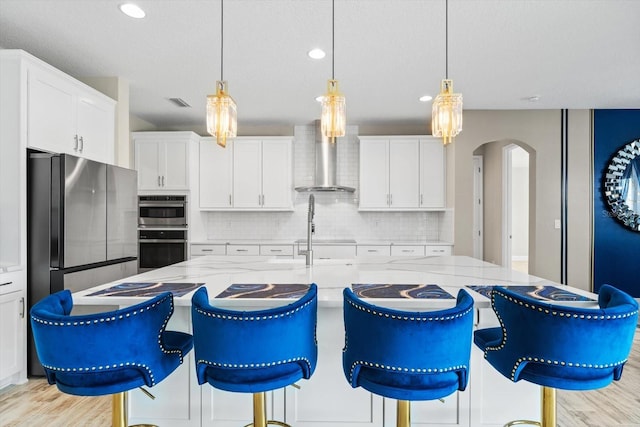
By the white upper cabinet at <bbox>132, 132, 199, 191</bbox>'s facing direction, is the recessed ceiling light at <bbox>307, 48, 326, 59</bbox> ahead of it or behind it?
ahead

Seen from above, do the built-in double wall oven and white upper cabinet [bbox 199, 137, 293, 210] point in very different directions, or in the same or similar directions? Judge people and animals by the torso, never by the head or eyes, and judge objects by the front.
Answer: same or similar directions

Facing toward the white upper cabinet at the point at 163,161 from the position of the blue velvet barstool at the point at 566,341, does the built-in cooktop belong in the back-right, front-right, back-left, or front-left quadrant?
front-right

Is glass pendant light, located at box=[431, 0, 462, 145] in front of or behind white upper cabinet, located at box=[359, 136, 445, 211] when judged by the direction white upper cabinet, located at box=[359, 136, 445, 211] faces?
in front

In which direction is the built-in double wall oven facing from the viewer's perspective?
toward the camera

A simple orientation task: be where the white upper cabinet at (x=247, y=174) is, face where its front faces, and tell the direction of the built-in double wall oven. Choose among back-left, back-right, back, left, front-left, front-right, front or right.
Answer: right

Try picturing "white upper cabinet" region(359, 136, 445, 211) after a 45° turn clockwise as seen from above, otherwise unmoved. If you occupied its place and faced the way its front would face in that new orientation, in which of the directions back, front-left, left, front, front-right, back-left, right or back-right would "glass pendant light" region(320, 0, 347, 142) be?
front-left

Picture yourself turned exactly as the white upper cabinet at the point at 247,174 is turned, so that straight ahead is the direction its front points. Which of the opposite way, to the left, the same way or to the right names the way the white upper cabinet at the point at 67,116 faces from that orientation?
to the left

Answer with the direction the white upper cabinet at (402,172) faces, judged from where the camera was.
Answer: facing the viewer

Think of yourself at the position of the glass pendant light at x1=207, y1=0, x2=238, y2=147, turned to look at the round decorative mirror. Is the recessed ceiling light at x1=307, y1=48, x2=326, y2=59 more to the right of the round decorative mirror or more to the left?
left

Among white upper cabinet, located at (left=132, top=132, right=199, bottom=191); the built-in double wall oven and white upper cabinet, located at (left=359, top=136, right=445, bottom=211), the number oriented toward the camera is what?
3

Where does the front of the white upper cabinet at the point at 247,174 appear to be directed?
toward the camera

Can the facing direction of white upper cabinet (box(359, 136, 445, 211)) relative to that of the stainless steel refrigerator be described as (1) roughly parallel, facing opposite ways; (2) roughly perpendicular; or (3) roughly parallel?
roughly perpendicular

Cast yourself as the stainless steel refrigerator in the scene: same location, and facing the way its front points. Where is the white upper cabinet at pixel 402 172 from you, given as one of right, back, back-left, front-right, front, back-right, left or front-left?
front-left

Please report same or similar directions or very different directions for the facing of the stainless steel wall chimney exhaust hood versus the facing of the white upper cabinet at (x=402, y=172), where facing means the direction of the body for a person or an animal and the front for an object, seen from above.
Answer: same or similar directions

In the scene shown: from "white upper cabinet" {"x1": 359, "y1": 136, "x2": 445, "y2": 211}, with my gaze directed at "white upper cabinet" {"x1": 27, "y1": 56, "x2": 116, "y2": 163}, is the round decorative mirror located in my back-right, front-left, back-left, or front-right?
back-left

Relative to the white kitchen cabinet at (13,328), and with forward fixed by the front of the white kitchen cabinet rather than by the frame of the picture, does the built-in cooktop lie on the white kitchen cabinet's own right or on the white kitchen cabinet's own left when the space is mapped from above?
on the white kitchen cabinet's own left
